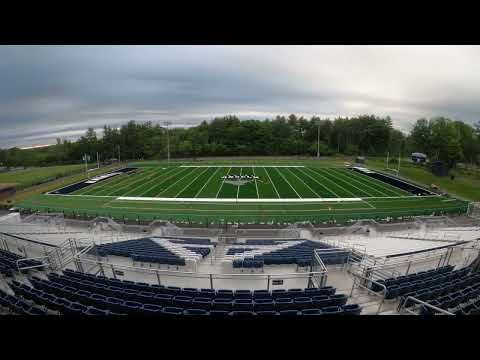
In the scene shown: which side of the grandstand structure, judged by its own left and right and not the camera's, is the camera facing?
back

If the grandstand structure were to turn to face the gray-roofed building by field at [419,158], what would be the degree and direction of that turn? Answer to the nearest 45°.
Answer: approximately 45° to its right
